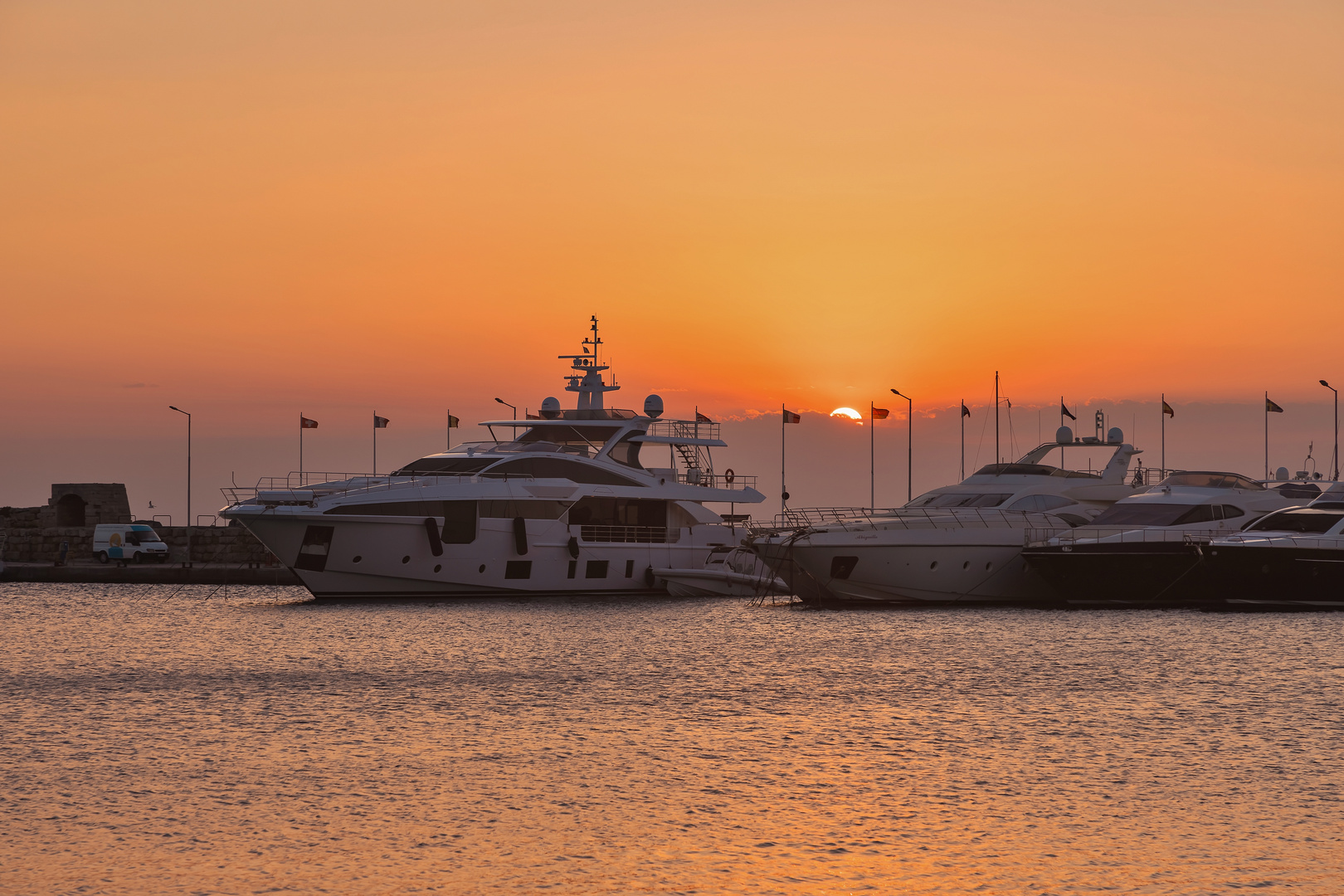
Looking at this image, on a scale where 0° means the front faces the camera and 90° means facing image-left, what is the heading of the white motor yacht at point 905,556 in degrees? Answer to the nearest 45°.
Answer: approximately 45°

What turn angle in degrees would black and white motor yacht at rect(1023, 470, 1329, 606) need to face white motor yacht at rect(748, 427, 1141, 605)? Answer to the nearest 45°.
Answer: approximately 45° to its right

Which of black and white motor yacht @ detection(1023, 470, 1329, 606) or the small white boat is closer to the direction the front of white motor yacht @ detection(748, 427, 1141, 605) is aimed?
the small white boat
